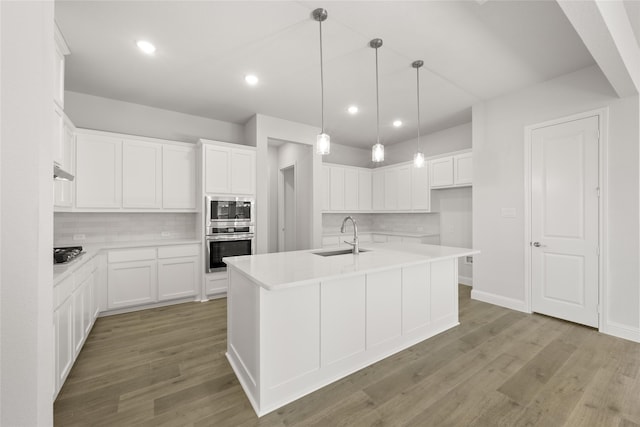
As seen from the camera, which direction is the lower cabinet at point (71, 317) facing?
to the viewer's right

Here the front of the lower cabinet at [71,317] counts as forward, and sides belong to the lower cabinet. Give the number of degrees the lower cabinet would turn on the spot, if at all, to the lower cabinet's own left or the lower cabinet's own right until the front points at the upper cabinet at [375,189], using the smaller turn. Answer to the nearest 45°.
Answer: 0° — it already faces it

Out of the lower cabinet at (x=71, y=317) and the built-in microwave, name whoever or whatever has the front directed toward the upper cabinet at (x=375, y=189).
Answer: the lower cabinet

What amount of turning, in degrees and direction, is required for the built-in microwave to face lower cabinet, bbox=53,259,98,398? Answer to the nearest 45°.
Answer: approximately 45° to its right

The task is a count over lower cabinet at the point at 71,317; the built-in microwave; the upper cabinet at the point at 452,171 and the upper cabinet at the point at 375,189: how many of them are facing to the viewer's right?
1

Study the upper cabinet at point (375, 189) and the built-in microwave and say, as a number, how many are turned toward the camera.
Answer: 2

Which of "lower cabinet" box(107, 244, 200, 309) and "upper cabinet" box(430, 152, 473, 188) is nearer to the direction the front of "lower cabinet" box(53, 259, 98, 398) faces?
the upper cabinet

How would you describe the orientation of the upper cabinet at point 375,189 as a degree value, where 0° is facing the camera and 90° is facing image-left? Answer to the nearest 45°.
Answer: approximately 0°
